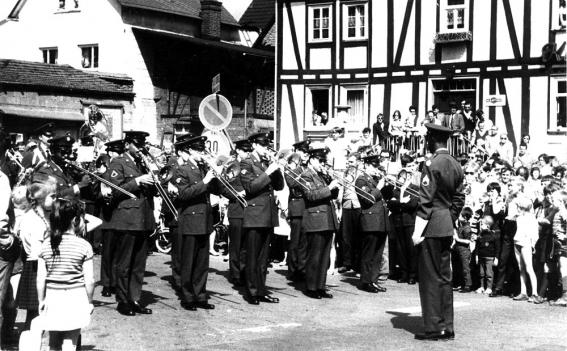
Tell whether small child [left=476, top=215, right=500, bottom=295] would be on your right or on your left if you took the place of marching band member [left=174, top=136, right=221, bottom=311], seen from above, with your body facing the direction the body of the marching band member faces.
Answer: on your left

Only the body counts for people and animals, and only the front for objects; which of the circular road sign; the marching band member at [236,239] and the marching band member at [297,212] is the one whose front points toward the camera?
the circular road sign

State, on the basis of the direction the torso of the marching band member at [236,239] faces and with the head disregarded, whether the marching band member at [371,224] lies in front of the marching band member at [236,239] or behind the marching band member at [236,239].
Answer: in front

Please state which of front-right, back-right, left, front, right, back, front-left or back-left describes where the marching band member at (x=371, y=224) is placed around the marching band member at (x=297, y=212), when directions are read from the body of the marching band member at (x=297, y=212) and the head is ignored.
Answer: front

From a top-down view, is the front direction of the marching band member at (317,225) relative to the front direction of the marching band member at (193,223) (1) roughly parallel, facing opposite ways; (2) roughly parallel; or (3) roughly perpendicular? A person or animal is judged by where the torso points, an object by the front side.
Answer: roughly parallel

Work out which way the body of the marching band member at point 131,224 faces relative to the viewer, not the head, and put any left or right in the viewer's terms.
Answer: facing the viewer and to the right of the viewer

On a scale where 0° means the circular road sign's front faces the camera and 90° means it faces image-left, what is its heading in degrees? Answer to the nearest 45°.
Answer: approximately 0°

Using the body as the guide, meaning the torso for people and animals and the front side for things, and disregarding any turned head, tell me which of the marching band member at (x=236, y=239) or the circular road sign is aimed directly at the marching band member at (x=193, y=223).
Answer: the circular road sign

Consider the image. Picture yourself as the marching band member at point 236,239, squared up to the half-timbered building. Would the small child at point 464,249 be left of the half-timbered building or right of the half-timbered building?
right

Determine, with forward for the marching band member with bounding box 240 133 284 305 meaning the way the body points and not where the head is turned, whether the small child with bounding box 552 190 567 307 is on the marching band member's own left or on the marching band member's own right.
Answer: on the marching band member's own left

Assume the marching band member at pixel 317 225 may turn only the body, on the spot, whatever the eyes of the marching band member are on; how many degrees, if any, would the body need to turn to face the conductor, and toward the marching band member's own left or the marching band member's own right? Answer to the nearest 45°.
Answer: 0° — they already face them
